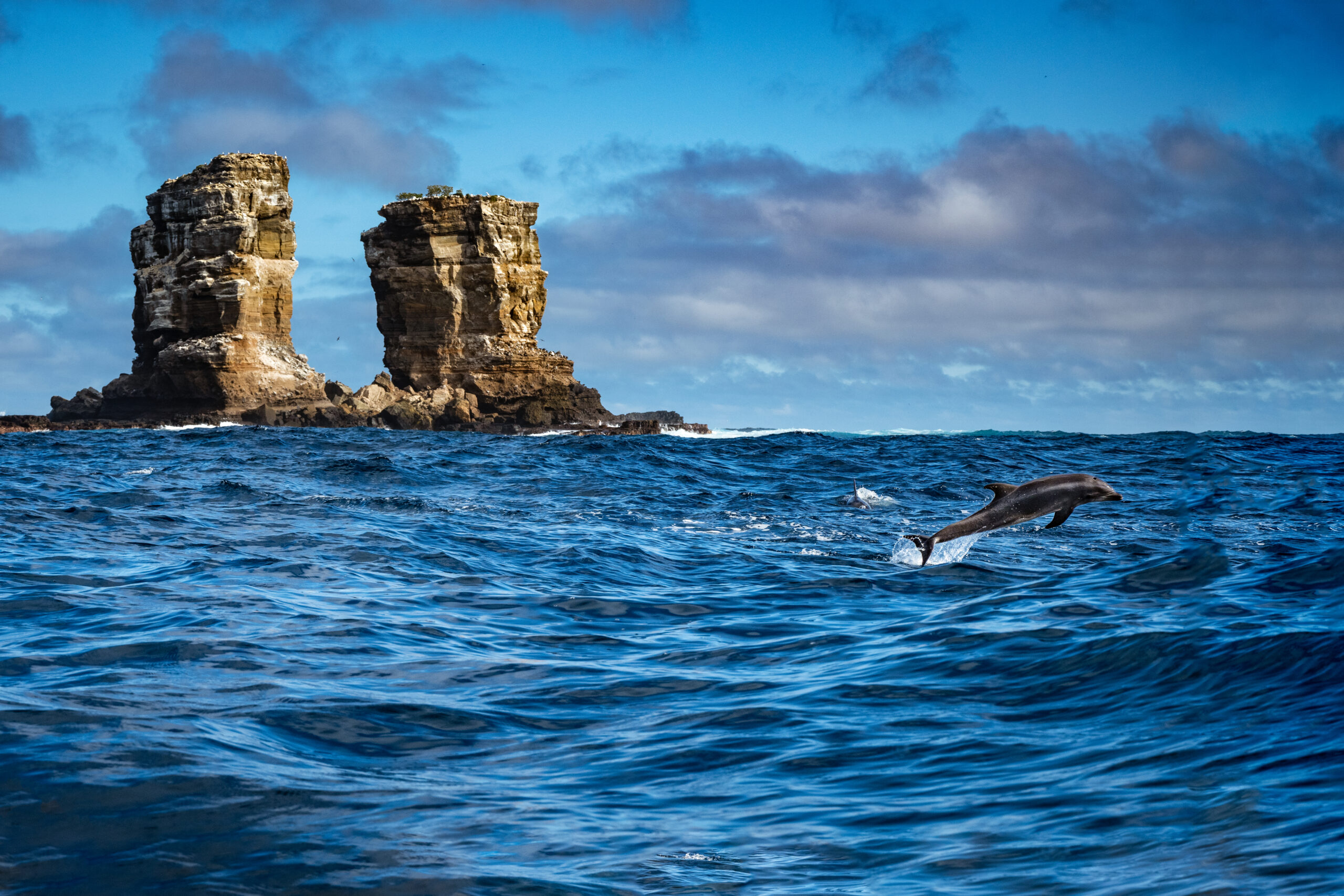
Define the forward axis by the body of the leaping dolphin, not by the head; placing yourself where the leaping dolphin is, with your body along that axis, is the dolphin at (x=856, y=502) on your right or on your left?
on your left

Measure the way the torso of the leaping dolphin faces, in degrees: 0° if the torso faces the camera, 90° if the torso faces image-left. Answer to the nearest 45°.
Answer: approximately 270°
